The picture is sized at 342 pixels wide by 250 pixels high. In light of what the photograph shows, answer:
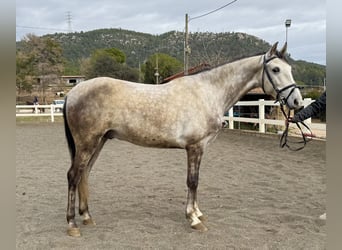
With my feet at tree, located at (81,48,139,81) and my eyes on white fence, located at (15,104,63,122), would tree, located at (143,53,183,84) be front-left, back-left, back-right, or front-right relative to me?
back-left
